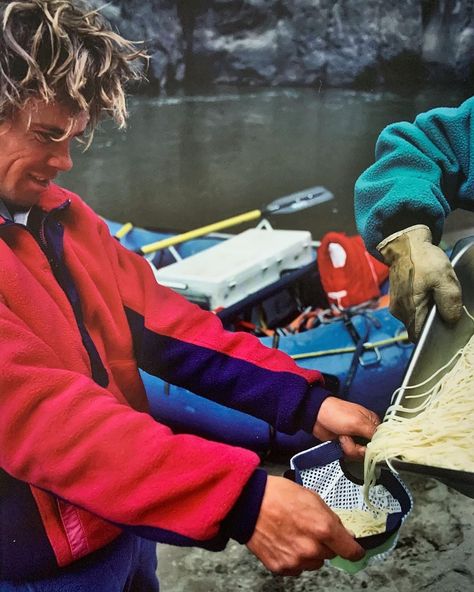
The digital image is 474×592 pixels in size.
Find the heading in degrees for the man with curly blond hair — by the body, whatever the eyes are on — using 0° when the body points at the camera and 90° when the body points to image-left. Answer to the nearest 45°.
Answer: approximately 315°

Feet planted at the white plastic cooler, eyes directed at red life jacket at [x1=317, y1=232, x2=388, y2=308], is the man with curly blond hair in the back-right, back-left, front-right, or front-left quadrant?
back-right

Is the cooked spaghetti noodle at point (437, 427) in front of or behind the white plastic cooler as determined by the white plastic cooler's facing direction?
in front

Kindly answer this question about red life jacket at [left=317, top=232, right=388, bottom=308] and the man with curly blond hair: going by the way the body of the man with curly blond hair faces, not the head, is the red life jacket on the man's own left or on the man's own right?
on the man's own left

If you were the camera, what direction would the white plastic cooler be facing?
facing the viewer and to the right of the viewer

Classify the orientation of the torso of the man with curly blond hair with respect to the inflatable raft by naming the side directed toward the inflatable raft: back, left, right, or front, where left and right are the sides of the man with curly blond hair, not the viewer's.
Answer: left

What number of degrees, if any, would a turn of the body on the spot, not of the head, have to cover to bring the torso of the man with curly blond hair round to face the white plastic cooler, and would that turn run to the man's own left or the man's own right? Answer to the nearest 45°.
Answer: approximately 135° to the man's own left

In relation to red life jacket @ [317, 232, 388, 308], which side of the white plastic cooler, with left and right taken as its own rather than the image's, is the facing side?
left

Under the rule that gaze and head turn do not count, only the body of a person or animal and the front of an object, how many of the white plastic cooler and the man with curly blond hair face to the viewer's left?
0

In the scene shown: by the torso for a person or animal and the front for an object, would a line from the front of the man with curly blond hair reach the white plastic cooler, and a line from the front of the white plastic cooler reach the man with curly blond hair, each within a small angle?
no
